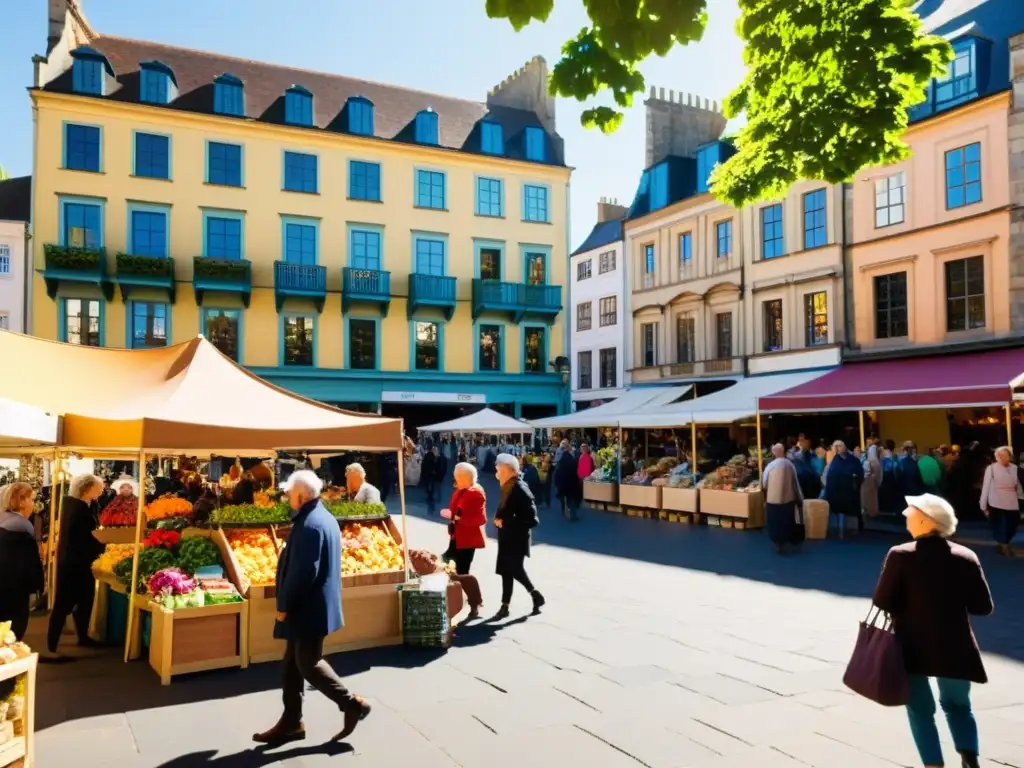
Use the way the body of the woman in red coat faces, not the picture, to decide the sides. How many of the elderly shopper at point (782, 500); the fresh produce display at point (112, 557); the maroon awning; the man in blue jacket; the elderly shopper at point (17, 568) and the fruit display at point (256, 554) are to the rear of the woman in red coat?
2

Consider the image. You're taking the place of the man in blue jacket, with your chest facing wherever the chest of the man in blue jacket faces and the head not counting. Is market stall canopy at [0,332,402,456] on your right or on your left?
on your right

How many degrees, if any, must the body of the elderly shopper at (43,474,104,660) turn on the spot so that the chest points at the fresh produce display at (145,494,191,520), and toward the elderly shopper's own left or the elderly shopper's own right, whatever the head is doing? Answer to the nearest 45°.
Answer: approximately 90° to the elderly shopper's own left

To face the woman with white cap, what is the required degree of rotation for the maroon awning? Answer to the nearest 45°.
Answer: approximately 45° to its left

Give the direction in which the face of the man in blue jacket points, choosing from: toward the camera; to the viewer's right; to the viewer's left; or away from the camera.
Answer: to the viewer's left

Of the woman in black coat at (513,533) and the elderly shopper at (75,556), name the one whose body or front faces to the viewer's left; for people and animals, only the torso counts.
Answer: the woman in black coat

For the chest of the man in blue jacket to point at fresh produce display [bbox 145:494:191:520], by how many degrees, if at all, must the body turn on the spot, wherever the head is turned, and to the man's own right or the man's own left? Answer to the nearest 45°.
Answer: approximately 90° to the man's own right

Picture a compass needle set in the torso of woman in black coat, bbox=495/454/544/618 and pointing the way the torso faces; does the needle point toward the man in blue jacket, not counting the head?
no

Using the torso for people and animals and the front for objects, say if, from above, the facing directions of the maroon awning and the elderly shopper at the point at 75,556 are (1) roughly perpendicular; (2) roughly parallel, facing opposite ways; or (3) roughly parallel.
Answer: roughly parallel, facing opposite ways

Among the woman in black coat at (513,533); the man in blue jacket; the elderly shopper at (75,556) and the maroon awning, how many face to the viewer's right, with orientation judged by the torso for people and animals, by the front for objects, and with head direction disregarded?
1

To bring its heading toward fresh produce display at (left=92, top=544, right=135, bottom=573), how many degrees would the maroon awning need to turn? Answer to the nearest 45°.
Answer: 0° — it already faces it

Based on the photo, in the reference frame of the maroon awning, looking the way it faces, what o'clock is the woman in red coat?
The woman in red coat is roughly at 11 o'clock from the maroon awning.

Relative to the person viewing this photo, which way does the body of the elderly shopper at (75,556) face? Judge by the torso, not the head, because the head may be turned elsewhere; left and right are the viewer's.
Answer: facing to the right of the viewer

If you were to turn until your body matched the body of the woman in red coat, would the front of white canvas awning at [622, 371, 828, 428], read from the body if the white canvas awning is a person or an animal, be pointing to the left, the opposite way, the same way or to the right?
the same way

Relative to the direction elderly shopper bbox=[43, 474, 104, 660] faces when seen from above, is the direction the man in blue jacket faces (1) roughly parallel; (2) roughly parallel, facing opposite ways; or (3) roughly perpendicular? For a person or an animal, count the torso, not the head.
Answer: roughly parallel, facing opposite ways

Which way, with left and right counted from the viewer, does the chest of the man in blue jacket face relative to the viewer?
facing to the left of the viewer

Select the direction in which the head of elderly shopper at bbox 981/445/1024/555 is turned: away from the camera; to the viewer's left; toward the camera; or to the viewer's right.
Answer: toward the camera
